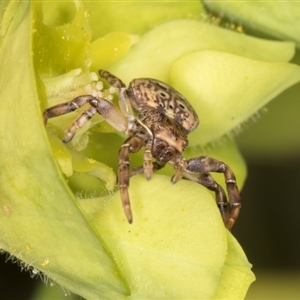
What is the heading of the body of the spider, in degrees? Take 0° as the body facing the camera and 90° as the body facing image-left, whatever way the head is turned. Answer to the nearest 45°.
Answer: approximately 0°
